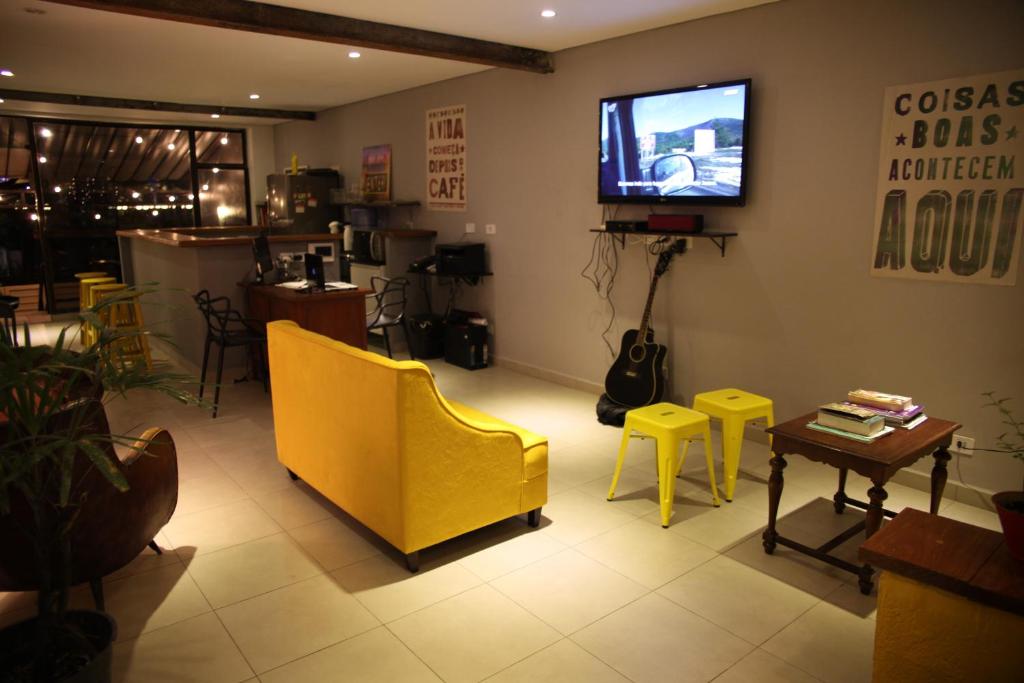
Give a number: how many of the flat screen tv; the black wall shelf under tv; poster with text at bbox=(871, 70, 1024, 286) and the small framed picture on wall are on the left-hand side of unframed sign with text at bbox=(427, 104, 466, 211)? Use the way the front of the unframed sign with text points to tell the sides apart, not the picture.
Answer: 3

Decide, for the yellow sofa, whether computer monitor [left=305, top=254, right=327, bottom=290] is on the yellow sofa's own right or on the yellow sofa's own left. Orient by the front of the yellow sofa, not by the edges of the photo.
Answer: on the yellow sofa's own left

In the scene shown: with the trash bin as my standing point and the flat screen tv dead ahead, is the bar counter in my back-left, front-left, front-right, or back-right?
back-right

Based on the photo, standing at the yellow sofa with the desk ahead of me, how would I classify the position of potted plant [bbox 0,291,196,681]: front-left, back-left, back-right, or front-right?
back-left

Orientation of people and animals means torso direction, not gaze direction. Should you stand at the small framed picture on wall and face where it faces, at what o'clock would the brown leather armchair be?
The brown leather armchair is roughly at 11 o'clock from the small framed picture on wall.

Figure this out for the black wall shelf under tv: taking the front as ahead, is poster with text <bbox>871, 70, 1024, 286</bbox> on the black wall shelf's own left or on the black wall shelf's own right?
on the black wall shelf's own left

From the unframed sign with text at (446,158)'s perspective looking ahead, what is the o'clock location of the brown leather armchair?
The brown leather armchair is roughly at 11 o'clock from the unframed sign with text.

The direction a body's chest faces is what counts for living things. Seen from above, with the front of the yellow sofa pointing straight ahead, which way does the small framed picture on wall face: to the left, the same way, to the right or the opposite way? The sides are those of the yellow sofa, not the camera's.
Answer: the opposite way

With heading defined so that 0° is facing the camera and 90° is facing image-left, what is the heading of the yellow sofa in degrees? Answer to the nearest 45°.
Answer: approximately 225°

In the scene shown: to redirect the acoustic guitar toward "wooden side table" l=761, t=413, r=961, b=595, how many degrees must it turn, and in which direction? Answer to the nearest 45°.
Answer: approximately 90° to its left
